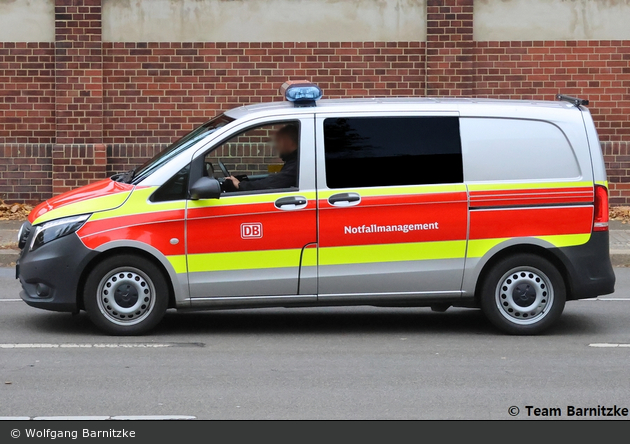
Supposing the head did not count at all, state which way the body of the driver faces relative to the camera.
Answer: to the viewer's left

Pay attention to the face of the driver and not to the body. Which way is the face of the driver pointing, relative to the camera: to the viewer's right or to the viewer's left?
to the viewer's left

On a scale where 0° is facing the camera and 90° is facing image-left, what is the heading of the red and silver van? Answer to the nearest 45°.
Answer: approximately 90°
